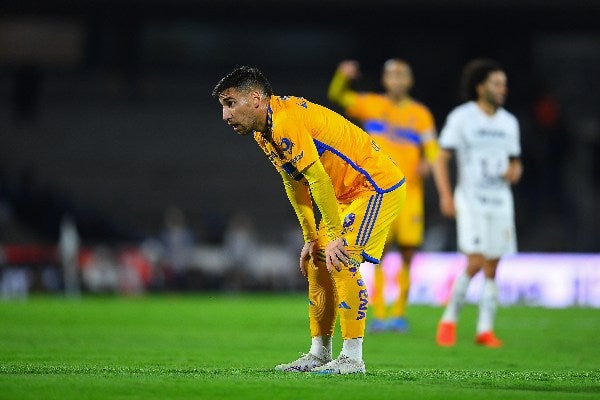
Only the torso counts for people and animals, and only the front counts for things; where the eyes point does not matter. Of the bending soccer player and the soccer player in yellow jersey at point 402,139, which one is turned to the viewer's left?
the bending soccer player

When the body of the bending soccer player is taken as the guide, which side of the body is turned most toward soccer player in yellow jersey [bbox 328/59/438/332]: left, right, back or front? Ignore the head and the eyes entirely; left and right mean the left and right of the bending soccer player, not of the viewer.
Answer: right

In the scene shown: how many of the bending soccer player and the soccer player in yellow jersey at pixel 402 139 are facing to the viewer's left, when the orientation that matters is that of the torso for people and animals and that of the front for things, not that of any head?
1

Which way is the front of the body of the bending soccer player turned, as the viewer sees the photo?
to the viewer's left
